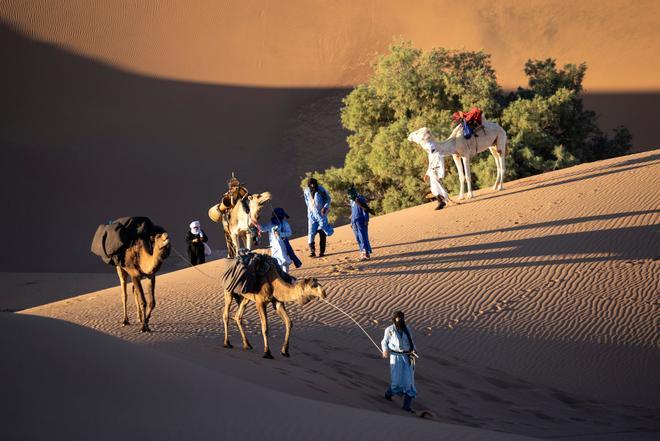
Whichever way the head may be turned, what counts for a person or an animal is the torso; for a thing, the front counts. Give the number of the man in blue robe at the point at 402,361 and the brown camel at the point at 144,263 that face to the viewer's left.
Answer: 0

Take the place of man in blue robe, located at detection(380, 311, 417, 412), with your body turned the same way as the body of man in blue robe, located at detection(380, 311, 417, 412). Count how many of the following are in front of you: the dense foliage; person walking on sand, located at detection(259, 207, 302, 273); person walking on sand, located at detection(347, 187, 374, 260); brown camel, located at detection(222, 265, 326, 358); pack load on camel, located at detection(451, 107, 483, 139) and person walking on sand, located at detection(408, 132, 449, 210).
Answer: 0

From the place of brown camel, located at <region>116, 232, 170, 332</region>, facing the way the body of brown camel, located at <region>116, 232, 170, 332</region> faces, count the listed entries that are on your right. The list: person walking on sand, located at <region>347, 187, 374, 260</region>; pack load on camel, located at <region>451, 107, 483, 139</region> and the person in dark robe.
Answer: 0

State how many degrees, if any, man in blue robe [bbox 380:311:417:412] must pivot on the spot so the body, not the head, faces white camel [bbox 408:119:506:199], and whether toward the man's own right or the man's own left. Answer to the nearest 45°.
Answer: approximately 135° to the man's own left

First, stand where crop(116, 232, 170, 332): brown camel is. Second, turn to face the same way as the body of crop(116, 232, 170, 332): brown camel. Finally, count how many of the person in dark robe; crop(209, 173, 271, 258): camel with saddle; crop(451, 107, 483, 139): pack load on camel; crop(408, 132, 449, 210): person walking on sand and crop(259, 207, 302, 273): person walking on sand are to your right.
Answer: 0

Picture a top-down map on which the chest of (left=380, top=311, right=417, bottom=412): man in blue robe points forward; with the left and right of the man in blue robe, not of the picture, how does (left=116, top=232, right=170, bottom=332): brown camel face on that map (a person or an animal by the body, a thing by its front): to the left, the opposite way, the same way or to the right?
the same way

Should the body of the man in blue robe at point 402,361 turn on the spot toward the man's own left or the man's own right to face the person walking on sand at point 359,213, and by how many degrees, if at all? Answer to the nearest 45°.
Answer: approximately 135° to the man's own left

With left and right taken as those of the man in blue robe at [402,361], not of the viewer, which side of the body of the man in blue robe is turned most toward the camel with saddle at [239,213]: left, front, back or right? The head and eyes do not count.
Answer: back

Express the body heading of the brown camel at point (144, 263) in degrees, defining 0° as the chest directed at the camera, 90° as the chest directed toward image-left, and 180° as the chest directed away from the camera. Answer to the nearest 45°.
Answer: approximately 315°

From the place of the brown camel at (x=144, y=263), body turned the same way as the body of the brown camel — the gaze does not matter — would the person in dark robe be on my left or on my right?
on my left

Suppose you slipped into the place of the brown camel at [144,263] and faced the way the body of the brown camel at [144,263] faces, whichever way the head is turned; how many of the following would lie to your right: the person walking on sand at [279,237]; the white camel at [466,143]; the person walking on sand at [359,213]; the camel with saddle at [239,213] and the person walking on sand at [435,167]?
0

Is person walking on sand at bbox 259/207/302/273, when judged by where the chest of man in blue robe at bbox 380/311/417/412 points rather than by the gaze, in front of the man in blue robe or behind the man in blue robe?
behind

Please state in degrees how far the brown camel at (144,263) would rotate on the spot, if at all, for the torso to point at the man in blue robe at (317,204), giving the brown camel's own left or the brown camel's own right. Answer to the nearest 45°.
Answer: approximately 90° to the brown camel's own left
